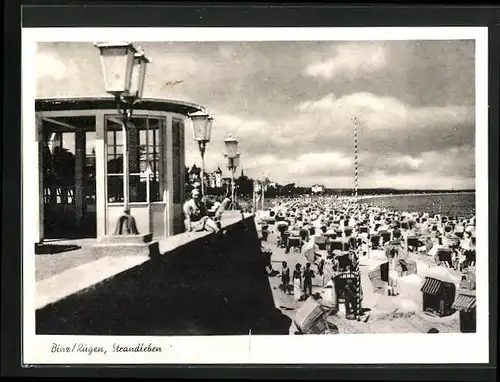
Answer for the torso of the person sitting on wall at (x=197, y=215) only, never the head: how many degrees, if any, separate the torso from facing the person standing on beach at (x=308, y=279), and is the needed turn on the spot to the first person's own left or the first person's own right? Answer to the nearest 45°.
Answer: approximately 45° to the first person's own left
